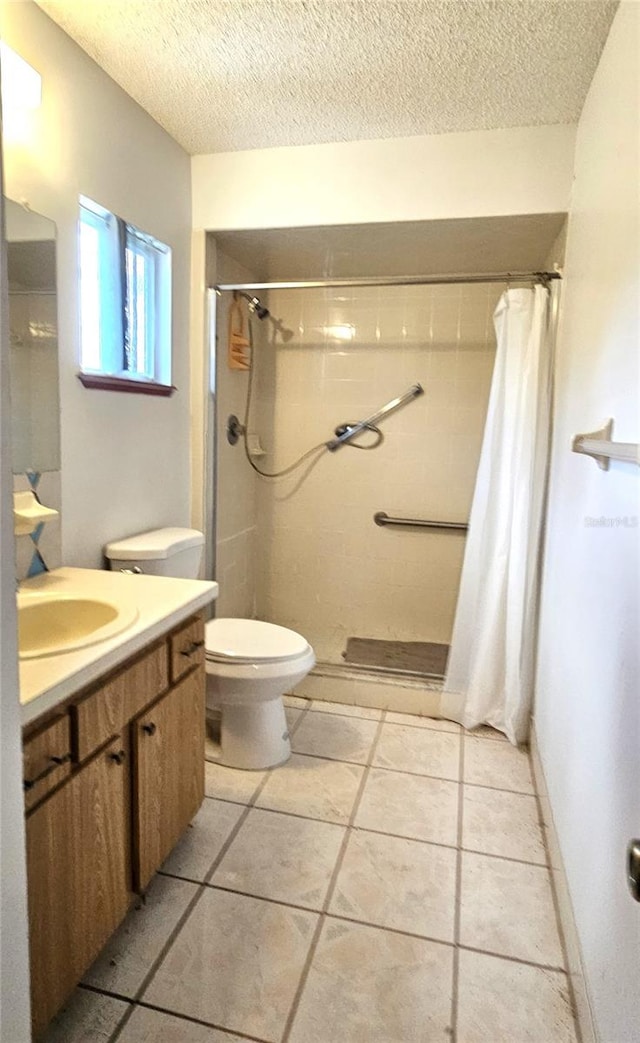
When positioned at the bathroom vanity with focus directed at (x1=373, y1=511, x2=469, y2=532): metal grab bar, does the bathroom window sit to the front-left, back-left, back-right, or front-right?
front-left

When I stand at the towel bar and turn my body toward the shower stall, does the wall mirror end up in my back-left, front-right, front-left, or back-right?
front-left

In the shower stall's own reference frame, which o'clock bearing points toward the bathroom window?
The bathroom window is roughly at 1 o'clock from the shower stall.

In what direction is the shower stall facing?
toward the camera

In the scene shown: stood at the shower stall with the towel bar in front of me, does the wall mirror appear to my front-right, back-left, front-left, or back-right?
front-right

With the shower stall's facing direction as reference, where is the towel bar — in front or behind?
in front

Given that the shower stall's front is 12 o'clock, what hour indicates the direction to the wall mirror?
The wall mirror is roughly at 1 o'clock from the shower stall.
